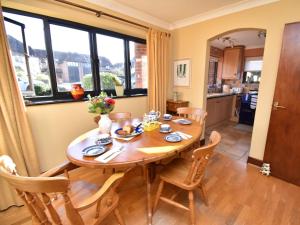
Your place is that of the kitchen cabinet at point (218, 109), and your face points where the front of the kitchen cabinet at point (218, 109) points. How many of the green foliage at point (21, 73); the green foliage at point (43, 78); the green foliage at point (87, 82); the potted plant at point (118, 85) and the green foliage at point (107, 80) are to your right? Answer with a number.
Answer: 5

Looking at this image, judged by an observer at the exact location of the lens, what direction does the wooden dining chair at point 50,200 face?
facing away from the viewer and to the right of the viewer

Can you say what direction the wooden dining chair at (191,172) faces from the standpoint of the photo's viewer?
facing away from the viewer and to the left of the viewer

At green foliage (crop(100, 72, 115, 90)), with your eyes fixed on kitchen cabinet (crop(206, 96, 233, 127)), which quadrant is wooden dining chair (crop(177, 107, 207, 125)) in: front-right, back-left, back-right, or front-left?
front-right

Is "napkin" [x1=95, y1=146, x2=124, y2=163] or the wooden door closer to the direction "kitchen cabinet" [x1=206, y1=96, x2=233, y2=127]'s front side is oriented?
the wooden door

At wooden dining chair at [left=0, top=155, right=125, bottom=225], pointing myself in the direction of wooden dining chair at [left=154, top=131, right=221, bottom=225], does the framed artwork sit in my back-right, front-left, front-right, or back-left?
front-left

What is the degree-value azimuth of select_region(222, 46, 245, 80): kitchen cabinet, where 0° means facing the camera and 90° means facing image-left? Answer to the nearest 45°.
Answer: approximately 45°

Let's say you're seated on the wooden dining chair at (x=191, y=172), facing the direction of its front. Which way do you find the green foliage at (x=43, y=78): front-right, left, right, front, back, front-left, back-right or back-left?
front-left

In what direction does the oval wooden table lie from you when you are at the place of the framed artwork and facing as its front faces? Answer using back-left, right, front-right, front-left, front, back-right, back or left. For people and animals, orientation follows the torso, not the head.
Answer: front-left

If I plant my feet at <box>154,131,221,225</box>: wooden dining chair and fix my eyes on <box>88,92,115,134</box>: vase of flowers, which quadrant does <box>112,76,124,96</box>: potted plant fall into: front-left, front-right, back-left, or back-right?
front-right

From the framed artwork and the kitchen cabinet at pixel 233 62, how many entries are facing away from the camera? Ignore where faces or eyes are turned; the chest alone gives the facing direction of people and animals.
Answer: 0

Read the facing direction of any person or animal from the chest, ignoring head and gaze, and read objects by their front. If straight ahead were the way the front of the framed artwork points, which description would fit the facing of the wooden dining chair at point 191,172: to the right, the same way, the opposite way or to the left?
to the right

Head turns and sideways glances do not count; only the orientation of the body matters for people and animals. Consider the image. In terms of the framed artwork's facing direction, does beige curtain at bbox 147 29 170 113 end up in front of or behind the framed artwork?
in front

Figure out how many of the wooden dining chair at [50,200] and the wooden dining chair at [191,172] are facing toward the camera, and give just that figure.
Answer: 0

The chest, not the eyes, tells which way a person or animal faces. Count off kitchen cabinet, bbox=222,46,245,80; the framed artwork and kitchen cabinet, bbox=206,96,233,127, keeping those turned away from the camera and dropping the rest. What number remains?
0

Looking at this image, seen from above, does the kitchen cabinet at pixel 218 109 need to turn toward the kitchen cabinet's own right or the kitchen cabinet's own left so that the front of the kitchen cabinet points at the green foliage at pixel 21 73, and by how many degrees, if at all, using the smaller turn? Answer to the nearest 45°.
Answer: approximately 90° to the kitchen cabinet's own right

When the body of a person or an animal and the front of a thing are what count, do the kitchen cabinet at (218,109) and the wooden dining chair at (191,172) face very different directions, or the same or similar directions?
very different directions

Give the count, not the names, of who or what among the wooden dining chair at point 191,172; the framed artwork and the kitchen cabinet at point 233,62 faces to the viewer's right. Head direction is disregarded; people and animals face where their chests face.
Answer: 0

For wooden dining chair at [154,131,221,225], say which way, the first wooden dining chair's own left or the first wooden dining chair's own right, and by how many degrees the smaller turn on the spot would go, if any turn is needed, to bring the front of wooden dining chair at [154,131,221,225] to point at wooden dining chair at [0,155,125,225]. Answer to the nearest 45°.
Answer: approximately 90° to the first wooden dining chair's own left
